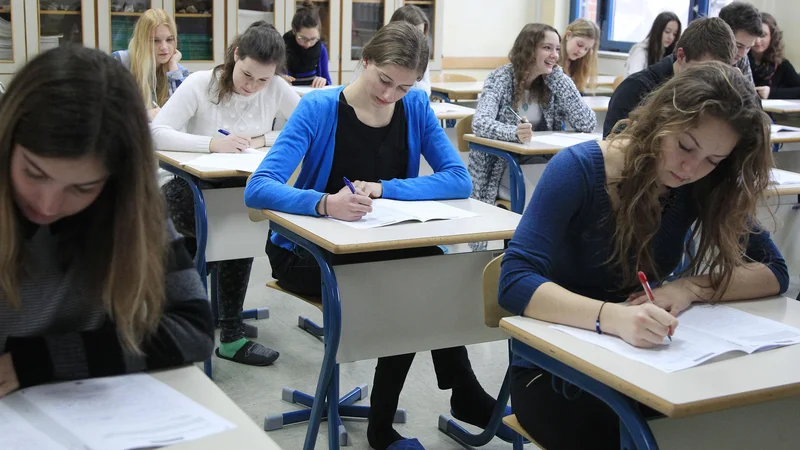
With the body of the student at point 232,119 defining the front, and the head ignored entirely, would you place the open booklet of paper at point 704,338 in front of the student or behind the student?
in front

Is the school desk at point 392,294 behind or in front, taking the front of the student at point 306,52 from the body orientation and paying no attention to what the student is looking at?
in front

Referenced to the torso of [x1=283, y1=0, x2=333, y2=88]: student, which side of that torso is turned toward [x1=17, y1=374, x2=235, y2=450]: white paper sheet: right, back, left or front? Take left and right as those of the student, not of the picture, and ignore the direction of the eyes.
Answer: front

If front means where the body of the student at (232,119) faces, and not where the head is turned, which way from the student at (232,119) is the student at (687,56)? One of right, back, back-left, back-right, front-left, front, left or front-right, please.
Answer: left

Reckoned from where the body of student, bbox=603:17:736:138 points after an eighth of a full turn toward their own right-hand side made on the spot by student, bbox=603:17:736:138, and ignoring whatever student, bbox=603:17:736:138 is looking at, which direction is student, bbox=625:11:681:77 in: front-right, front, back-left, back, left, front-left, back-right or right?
back

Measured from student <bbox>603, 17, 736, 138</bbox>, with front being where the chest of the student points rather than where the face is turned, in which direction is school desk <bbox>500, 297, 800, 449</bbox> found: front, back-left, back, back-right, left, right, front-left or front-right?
front-right

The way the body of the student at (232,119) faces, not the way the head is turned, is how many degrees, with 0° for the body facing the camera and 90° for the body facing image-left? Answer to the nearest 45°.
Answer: approximately 0°

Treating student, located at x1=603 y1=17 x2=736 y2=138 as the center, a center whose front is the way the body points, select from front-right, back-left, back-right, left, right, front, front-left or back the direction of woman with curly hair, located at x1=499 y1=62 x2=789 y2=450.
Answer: front-right
